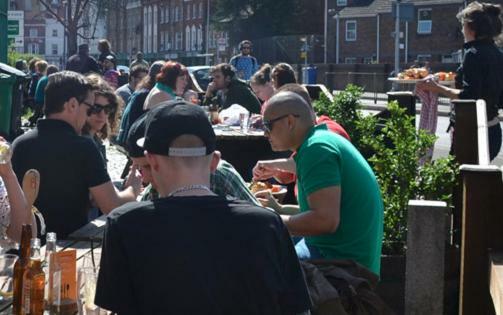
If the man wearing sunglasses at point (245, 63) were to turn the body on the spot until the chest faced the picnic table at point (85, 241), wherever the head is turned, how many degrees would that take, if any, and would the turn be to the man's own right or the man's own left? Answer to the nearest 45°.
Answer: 0° — they already face it

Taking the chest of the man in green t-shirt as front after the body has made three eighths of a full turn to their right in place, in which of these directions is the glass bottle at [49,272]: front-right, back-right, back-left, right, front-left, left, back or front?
back

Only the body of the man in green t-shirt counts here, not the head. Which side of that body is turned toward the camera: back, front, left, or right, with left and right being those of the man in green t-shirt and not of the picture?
left

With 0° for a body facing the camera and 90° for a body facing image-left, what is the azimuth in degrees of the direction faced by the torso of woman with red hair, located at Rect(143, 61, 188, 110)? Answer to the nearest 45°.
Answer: approximately 270°

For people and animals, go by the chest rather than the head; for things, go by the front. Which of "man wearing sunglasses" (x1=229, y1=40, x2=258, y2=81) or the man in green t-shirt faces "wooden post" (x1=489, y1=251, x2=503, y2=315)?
the man wearing sunglasses

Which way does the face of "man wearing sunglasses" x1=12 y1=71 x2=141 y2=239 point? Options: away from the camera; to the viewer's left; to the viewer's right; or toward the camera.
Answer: to the viewer's right

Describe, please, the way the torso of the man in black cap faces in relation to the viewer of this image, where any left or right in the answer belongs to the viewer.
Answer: facing away from the viewer

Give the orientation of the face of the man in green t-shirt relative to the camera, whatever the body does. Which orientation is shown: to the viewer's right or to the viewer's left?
to the viewer's left
